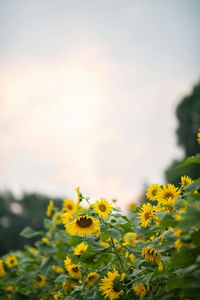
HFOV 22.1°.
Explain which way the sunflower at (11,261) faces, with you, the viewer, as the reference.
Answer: facing the viewer

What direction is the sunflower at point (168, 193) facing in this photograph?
toward the camera

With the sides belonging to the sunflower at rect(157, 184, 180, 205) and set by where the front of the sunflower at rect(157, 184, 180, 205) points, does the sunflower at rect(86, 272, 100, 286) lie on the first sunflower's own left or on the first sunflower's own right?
on the first sunflower's own right

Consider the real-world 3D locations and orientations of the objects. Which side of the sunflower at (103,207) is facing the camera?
front
